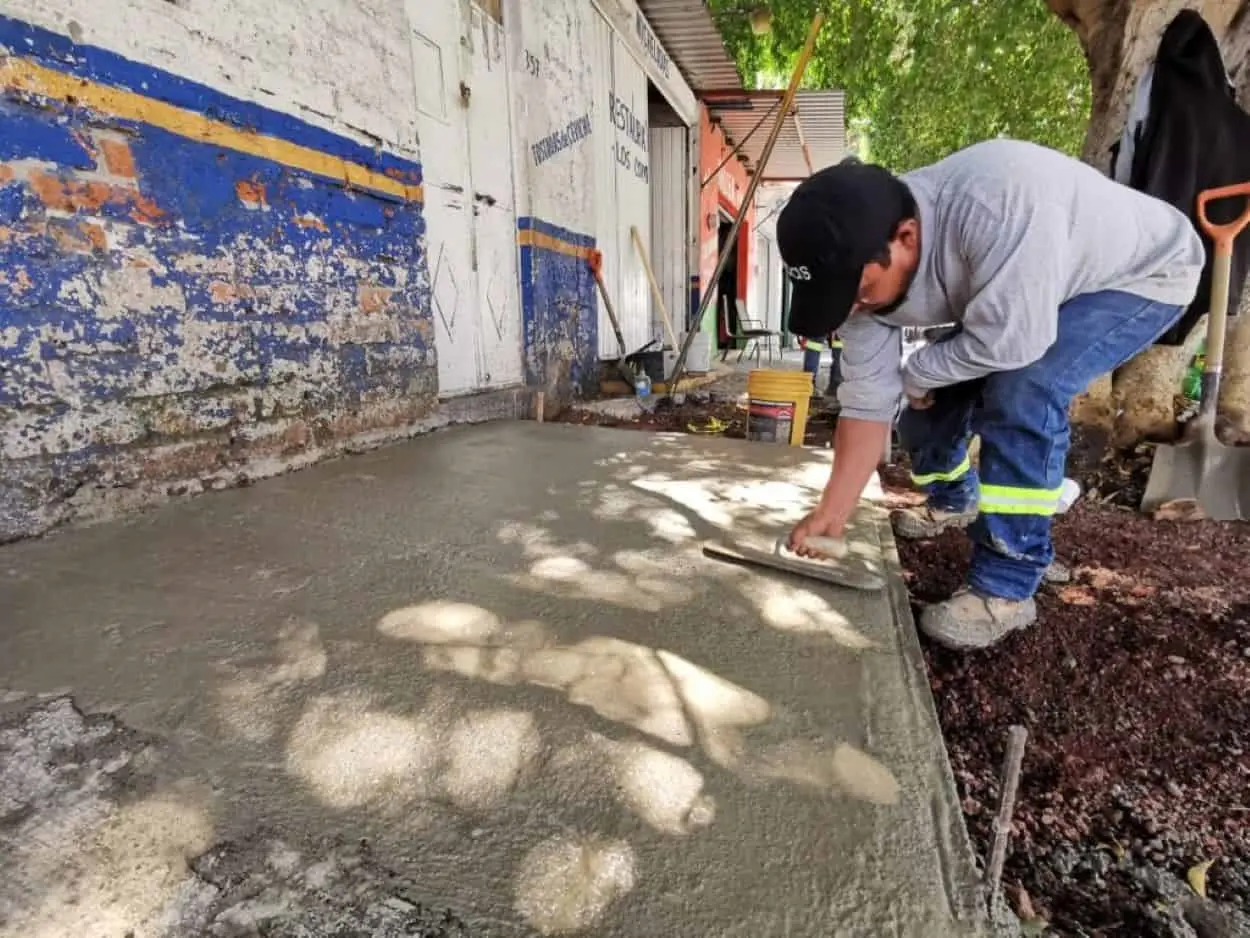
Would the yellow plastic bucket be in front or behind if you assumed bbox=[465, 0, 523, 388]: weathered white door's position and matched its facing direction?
in front

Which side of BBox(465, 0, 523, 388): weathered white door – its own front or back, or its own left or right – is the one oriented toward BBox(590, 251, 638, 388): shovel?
left

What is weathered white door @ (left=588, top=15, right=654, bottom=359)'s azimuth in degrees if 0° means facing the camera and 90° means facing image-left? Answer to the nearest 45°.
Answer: approximately 315°

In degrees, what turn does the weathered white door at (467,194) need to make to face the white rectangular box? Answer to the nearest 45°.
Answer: approximately 90° to its left

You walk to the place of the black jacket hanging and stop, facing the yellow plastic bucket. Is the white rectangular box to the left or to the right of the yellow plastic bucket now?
right

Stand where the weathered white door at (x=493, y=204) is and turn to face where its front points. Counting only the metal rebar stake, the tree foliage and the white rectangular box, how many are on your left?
2

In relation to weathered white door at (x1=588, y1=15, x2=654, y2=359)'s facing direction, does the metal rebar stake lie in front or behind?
in front

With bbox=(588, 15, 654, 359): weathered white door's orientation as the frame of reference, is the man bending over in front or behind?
in front

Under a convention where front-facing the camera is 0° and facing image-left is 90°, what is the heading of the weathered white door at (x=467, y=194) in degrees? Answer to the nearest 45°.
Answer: approximately 315°
